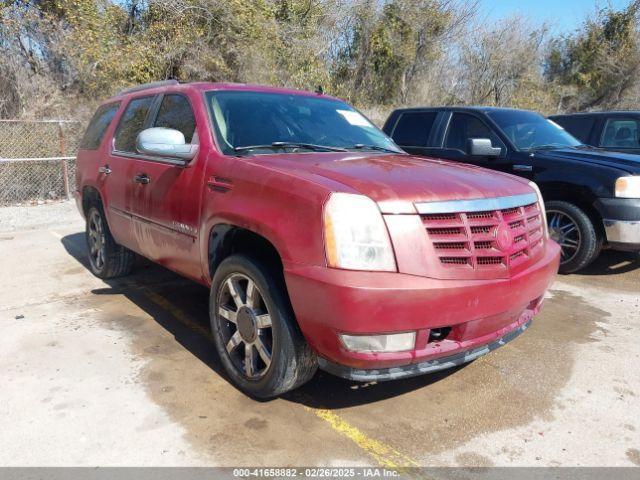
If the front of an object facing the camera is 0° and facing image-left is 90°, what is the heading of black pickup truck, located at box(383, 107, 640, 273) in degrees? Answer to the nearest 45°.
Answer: approximately 315°

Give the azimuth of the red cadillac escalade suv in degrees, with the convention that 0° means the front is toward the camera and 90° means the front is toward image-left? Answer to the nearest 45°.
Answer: approximately 315°

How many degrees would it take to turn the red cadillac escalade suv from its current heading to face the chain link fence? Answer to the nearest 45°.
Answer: approximately 180°

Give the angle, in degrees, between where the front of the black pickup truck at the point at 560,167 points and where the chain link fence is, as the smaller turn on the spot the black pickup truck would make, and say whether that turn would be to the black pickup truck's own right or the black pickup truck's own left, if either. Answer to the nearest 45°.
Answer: approximately 135° to the black pickup truck's own right

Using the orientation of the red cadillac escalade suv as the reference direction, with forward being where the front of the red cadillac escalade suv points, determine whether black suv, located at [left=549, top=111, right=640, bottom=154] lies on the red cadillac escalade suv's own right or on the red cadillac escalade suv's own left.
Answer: on the red cadillac escalade suv's own left

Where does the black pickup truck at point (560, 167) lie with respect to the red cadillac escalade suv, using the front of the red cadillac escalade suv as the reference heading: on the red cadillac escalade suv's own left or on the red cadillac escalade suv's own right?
on the red cadillac escalade suv's own left
